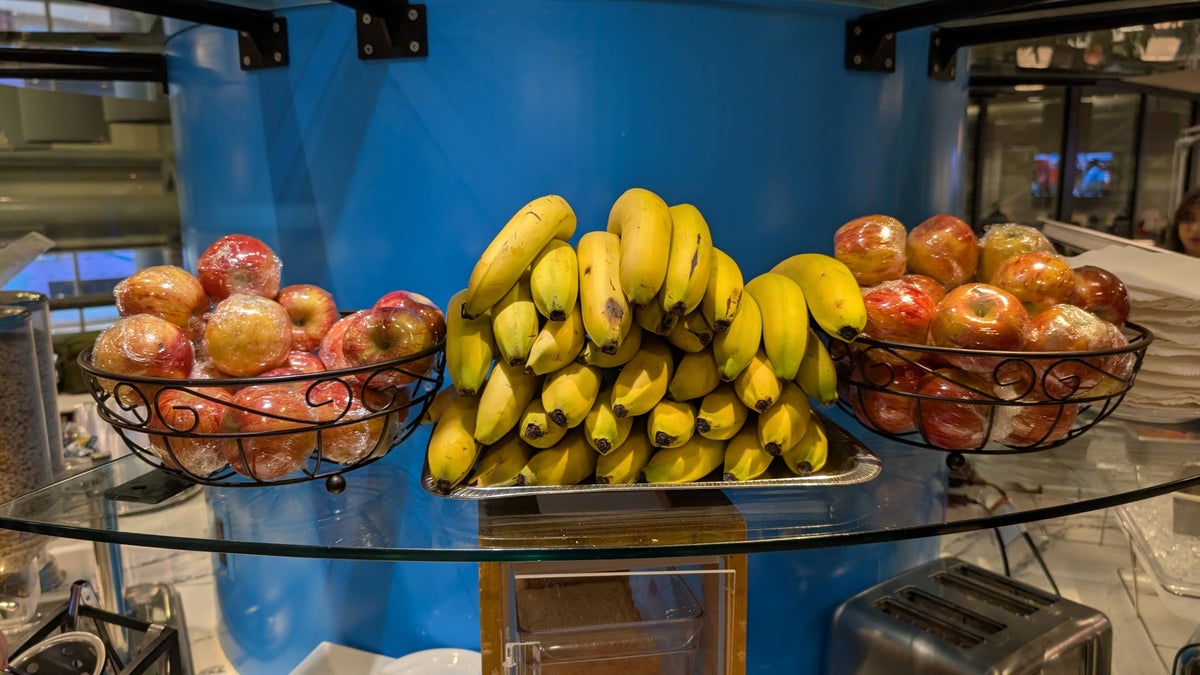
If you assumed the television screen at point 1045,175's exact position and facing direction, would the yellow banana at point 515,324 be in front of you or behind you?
in front

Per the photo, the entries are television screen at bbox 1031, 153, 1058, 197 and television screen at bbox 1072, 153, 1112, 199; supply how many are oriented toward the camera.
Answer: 2

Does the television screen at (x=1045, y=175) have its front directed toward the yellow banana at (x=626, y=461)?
yes

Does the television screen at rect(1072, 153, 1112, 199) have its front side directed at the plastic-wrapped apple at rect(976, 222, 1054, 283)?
yes

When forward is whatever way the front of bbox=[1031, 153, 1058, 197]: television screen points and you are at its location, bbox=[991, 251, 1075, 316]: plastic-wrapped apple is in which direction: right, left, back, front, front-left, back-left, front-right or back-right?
front

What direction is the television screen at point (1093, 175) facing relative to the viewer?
toward the camera

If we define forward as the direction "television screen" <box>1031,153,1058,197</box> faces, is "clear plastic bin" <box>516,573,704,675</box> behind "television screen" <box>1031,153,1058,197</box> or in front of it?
in front

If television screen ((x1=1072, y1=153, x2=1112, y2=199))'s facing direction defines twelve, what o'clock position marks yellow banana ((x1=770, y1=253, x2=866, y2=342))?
The yellow banana is roughly at 12 o'clock from the television screen.

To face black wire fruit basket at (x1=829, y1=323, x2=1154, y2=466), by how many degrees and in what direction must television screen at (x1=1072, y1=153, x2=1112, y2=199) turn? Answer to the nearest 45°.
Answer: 0° — it already faces it

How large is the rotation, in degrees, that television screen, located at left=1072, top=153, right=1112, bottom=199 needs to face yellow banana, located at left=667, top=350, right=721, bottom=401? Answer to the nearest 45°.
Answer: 0° — it already faces it

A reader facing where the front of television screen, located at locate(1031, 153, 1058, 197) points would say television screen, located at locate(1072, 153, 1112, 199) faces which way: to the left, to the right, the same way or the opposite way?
the same way

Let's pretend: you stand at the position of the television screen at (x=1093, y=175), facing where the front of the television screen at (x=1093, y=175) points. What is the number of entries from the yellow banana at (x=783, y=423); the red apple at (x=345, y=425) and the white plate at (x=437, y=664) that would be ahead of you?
3

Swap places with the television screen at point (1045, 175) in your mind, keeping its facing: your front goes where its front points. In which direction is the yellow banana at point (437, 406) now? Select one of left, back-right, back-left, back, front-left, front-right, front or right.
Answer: front

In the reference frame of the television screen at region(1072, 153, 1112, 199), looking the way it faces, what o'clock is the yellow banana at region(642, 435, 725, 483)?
The yellow banana is roughly at 12 o'clock from the television screen.

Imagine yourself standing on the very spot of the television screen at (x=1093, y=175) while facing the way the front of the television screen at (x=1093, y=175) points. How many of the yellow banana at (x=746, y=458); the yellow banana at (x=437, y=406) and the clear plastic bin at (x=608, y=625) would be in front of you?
3

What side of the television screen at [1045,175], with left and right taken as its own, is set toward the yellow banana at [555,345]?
front

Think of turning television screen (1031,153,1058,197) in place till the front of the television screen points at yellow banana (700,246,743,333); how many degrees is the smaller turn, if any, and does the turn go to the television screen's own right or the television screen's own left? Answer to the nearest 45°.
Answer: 0° — it already faces it

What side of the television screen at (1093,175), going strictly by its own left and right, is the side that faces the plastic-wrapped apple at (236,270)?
front
